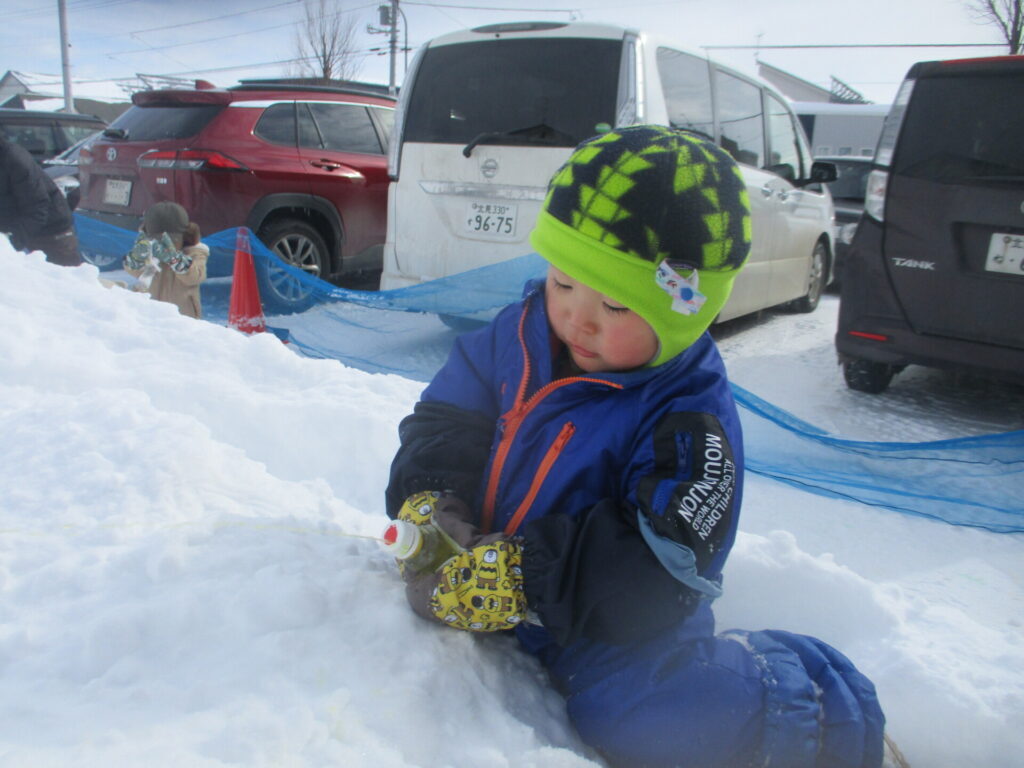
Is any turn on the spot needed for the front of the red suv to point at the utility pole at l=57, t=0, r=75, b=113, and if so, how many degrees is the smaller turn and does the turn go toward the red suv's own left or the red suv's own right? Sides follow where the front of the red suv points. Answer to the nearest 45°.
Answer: approximately 45° to the red suv's own left

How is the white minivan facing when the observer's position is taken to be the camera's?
facing away from the viewer and to the right of the viewer

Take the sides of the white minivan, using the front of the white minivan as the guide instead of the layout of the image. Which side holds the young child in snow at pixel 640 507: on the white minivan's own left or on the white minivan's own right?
on the white minivan's own right

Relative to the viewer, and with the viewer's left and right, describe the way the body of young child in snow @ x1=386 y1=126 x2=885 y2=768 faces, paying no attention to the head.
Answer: facing the viewer and to the left of the viewer

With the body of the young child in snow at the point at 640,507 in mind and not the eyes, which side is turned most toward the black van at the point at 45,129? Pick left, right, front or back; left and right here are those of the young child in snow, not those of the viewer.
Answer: right

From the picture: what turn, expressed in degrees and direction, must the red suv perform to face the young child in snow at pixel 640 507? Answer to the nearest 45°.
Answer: approximately 135° to its right

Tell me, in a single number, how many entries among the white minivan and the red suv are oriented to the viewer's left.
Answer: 0
